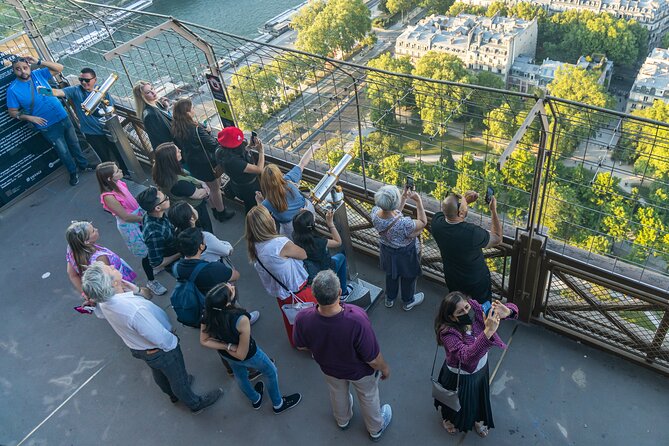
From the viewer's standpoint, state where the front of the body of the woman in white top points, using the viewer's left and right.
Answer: facing away from the viewer and to the right of the viewer

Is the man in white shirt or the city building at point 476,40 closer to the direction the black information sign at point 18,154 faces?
the man in white shirt

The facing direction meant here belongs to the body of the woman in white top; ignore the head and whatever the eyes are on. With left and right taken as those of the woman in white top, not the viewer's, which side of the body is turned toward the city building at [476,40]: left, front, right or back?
front

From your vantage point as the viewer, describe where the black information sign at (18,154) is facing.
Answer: facing the viewer and to the right of the viewer

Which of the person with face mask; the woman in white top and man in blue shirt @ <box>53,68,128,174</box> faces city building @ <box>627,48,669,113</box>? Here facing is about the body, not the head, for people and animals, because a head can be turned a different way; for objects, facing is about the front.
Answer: the woman in white top

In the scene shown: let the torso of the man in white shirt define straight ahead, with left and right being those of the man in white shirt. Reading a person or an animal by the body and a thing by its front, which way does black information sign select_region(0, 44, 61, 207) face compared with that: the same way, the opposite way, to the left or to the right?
to the right

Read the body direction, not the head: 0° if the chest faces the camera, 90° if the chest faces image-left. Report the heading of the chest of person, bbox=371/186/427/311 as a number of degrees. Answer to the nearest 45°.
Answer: approximately 225°

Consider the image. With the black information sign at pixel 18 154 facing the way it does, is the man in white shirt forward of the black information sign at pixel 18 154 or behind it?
forward

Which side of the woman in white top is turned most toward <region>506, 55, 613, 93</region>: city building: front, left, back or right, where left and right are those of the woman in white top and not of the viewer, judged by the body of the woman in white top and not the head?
front

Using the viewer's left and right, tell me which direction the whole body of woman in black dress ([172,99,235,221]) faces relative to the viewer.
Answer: facing away from the viewer and to the right of the viewer

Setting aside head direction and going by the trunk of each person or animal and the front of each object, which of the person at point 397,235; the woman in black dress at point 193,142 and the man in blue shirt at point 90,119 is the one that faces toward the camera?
the man in blue shirt

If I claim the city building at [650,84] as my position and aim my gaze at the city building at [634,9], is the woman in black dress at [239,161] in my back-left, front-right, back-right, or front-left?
back-left

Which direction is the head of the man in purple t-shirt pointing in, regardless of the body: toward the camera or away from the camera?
away from the camera
